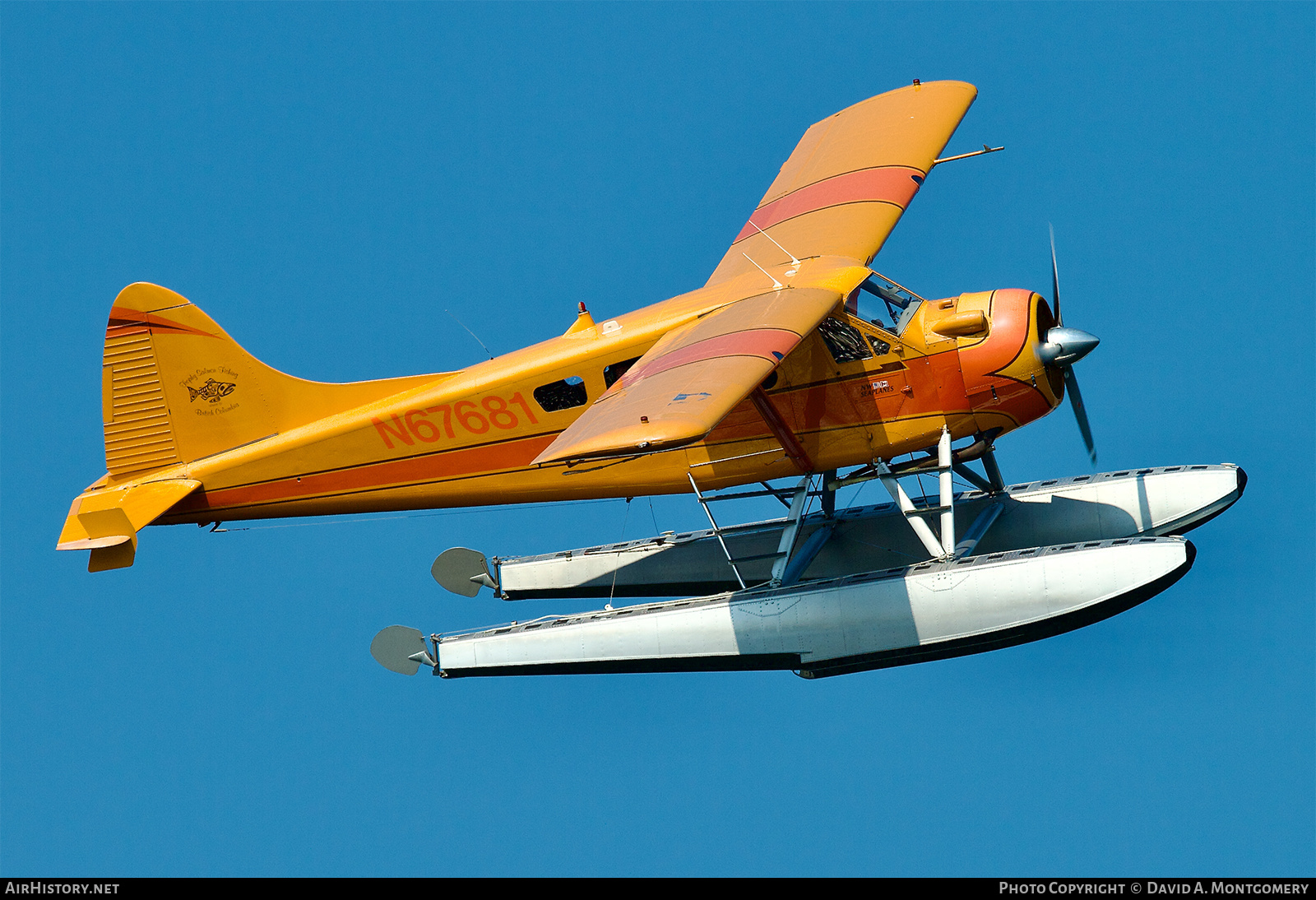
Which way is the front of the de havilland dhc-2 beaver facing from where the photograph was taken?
facing to the right of the viewer
